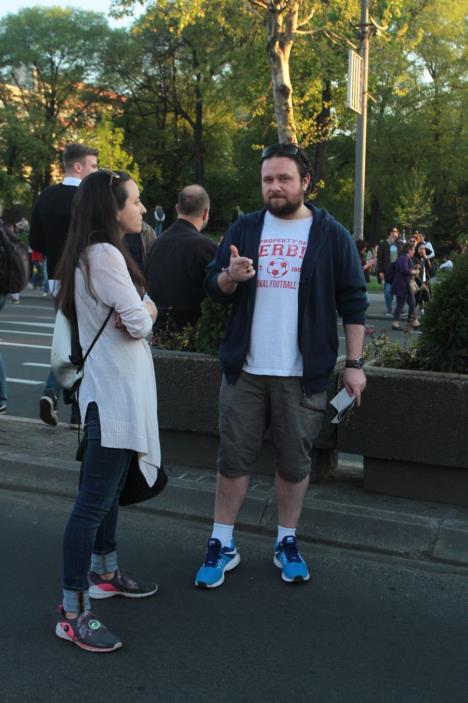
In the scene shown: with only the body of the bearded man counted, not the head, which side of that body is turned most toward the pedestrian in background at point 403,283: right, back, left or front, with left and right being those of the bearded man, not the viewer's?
back

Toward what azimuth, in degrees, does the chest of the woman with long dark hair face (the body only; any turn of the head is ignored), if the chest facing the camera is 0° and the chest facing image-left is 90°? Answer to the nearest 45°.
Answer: approximately 270°

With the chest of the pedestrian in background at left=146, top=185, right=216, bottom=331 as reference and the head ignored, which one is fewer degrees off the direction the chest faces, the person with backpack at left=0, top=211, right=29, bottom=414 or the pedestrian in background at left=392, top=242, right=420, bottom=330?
the pedestrian in background

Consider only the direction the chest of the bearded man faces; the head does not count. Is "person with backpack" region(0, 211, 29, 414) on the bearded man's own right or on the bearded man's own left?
on the bearded man's own right

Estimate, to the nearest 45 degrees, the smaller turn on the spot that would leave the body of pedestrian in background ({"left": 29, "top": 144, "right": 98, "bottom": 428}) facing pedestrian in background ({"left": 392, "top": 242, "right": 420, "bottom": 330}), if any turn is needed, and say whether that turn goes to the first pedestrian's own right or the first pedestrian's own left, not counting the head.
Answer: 0° — they already face them

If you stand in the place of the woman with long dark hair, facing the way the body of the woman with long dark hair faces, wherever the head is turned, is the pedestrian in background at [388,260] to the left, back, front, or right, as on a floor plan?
left

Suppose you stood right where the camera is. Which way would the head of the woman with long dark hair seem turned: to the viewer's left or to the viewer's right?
to the viewer's right
